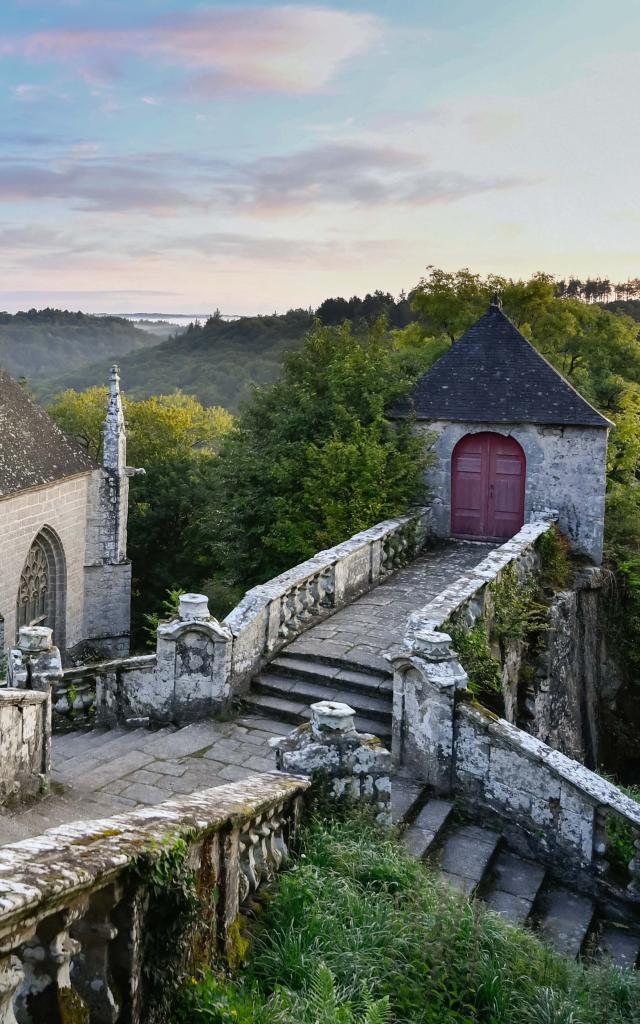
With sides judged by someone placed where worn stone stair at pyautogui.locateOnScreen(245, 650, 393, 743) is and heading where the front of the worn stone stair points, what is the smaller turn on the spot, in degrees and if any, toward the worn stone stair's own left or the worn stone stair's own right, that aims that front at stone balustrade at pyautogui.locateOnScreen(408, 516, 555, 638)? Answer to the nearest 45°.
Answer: approximately 180°

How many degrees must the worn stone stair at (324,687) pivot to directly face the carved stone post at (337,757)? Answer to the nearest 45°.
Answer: approximately 45° to its left

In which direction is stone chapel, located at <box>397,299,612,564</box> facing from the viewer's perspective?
toward the camera

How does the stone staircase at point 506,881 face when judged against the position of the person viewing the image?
facing to the right of the viewer

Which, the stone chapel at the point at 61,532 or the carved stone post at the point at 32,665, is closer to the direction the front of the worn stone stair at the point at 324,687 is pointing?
the carved stone post

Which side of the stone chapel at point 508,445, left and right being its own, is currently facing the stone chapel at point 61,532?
right

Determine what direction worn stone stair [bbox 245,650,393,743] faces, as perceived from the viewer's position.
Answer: facing the viewer and to the left of the viewer

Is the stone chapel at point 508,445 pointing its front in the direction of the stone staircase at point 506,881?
yes

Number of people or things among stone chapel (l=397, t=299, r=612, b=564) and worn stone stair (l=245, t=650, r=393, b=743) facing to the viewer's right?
0

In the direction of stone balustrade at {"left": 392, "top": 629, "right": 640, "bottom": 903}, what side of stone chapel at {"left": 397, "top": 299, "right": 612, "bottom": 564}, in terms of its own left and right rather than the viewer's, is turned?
front

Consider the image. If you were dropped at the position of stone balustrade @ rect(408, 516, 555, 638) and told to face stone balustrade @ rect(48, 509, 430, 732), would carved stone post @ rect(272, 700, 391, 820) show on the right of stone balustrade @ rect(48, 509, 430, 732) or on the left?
left
